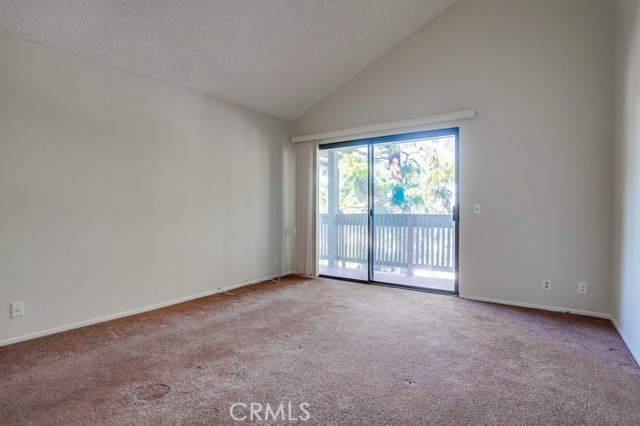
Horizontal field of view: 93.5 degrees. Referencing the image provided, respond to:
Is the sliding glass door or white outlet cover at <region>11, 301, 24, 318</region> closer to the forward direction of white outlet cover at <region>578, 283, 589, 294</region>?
the white outlet cover

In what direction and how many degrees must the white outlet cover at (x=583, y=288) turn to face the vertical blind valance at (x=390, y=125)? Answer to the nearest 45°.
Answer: approximately 90° to its right

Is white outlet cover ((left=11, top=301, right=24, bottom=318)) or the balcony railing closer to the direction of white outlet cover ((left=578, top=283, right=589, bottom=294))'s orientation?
the white outlet cover

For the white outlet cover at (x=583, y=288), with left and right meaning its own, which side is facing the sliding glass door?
right

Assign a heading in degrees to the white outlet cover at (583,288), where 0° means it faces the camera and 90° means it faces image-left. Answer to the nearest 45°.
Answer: approximately 0°
